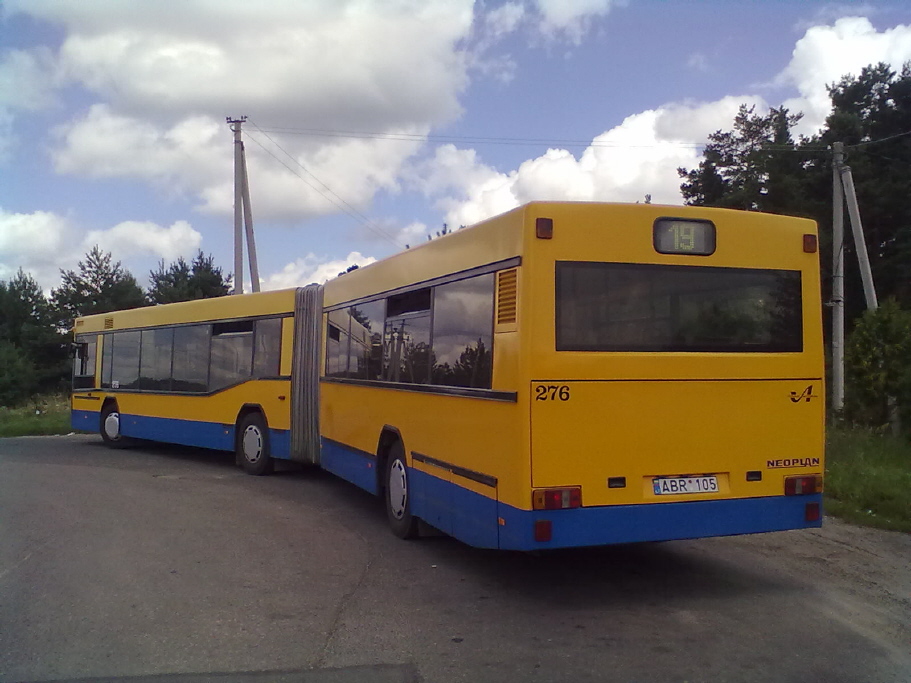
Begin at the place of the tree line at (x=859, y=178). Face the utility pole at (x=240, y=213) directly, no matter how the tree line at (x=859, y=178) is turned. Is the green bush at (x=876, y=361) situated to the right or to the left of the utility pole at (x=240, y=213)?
left

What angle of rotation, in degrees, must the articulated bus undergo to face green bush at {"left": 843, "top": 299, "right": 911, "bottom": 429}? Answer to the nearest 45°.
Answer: approximately 90° to its right

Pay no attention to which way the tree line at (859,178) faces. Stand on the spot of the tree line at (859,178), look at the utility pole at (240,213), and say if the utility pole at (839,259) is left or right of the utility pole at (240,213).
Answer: left

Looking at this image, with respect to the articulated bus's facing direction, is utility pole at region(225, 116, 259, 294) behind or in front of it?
in front

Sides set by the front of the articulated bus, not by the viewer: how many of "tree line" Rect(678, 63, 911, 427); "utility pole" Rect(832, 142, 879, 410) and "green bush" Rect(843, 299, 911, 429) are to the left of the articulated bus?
0

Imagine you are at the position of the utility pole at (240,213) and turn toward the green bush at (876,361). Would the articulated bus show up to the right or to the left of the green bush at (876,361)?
right

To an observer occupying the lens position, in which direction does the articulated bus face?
facing away from the viewer and to the left of the viewer

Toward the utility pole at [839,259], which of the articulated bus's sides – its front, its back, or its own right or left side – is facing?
right

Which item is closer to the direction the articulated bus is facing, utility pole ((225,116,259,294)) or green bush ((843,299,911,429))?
the utility pole

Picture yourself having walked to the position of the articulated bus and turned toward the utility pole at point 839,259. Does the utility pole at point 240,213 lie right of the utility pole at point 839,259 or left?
left

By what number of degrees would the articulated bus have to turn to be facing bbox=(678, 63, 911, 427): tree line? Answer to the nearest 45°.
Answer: approximately 90° to its right
